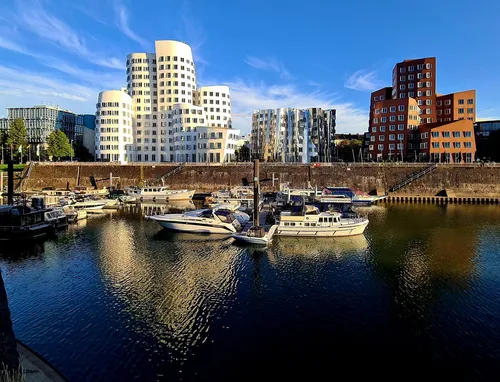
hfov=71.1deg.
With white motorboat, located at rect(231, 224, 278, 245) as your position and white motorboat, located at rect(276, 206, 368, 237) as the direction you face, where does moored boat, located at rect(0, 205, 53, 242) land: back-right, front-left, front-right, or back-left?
back-left

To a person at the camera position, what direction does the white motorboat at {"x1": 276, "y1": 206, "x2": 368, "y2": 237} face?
facing to the right of the viewer

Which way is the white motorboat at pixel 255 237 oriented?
to the viewer's left

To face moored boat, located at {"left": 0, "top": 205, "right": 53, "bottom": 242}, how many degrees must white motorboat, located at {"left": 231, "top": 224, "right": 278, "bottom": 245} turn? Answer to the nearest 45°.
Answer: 0° — it already faces it

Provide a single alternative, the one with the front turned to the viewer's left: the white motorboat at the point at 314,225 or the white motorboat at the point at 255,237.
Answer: the white motorboat at the point at 255,237

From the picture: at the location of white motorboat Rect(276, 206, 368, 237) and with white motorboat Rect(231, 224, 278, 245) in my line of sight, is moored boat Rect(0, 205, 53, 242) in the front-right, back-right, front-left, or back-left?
front-right

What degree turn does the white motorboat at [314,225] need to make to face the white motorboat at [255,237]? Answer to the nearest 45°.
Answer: approximately 135° to its right

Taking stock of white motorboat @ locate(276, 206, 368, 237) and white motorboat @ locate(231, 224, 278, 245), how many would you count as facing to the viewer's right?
1

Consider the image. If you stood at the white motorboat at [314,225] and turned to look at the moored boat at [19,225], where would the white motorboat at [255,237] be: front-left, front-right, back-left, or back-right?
front-left

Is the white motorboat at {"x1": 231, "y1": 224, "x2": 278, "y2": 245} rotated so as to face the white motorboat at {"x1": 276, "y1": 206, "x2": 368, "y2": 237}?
no

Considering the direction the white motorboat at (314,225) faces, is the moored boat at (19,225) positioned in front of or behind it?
behind

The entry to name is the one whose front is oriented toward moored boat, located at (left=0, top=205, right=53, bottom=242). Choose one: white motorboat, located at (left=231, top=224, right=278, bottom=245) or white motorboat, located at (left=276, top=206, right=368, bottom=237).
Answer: white motorboat, located at (left=231, top=224, right=278, bottom=245)

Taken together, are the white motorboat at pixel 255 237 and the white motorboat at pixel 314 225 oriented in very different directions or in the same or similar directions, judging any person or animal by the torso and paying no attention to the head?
very different directions
